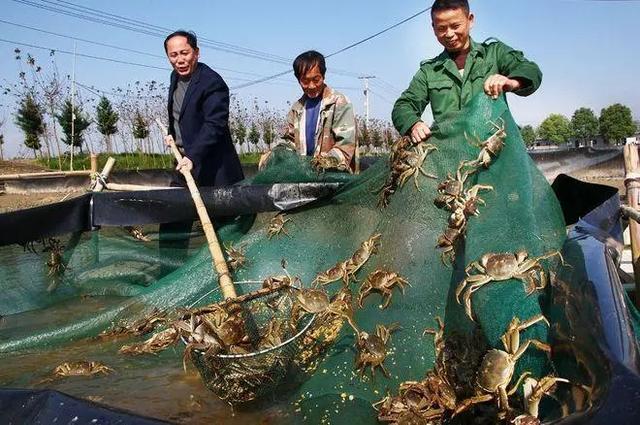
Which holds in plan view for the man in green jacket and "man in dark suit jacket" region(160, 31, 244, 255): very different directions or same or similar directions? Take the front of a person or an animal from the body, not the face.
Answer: same or similar directions

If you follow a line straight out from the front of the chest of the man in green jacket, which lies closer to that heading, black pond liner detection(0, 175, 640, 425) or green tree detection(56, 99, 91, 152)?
the black pond liner

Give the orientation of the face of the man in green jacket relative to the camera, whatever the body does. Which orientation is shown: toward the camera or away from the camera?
toward the camera

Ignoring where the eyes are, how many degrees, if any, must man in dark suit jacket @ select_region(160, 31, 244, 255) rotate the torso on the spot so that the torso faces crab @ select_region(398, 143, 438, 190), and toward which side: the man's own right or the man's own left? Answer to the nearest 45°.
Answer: approximately 90° to the man's own left

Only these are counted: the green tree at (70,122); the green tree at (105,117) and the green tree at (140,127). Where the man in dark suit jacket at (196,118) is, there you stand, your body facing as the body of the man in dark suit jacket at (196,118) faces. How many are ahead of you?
0

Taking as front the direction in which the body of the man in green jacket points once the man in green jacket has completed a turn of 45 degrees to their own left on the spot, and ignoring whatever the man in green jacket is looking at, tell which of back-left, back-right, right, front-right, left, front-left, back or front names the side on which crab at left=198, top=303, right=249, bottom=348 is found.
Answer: right

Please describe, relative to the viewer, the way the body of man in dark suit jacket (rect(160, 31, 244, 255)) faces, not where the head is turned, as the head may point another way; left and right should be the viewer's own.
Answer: facing the viewer and to the left of the viewer

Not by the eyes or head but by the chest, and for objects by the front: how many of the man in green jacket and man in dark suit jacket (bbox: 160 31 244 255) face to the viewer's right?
0

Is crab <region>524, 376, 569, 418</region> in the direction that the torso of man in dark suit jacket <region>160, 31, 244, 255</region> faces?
no

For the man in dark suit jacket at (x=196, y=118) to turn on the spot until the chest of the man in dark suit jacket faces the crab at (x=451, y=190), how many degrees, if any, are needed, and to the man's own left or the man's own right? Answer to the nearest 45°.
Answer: approximately 90° to the man's own left

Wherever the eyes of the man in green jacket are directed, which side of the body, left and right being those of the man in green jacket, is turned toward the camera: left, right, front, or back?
front

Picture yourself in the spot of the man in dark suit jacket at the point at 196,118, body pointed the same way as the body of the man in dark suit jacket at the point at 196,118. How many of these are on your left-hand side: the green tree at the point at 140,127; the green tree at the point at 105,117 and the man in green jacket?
1

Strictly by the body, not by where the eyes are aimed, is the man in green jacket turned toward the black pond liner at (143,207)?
no
